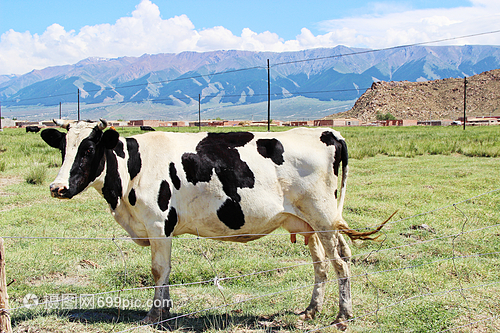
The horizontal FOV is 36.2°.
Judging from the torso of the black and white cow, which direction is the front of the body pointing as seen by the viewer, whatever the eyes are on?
to the viewer's left

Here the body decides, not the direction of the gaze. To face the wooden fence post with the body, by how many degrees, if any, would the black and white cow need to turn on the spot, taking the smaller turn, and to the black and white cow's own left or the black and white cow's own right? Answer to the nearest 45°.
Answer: approximately 45° to the black and white cow's own left
